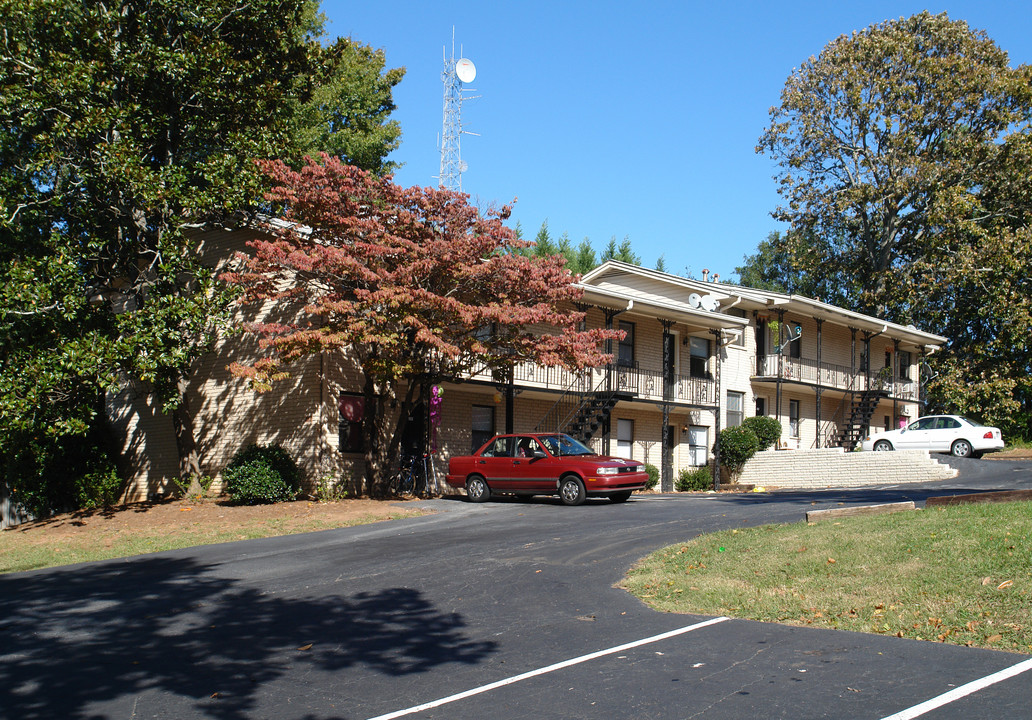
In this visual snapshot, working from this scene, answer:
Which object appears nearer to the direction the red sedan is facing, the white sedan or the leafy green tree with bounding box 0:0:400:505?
the white sedan

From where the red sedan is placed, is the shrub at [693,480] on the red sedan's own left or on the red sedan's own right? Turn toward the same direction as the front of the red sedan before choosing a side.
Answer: on the red sedan's own left

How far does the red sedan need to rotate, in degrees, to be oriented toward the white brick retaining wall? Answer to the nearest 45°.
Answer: approximately 90° to its left

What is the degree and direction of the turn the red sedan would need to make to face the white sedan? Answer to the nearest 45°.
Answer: approximately 90° to its left

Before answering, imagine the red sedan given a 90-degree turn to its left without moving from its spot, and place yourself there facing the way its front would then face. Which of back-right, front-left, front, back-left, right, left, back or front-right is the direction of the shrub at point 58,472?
back-left

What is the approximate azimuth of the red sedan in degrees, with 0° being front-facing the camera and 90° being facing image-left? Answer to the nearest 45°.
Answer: approximately 315°

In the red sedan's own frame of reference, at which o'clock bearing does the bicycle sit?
The bicycle is roughly at 6 o'clock from the red sedan.

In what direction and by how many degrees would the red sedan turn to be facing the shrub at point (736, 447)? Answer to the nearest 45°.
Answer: approximately 90° to its left
